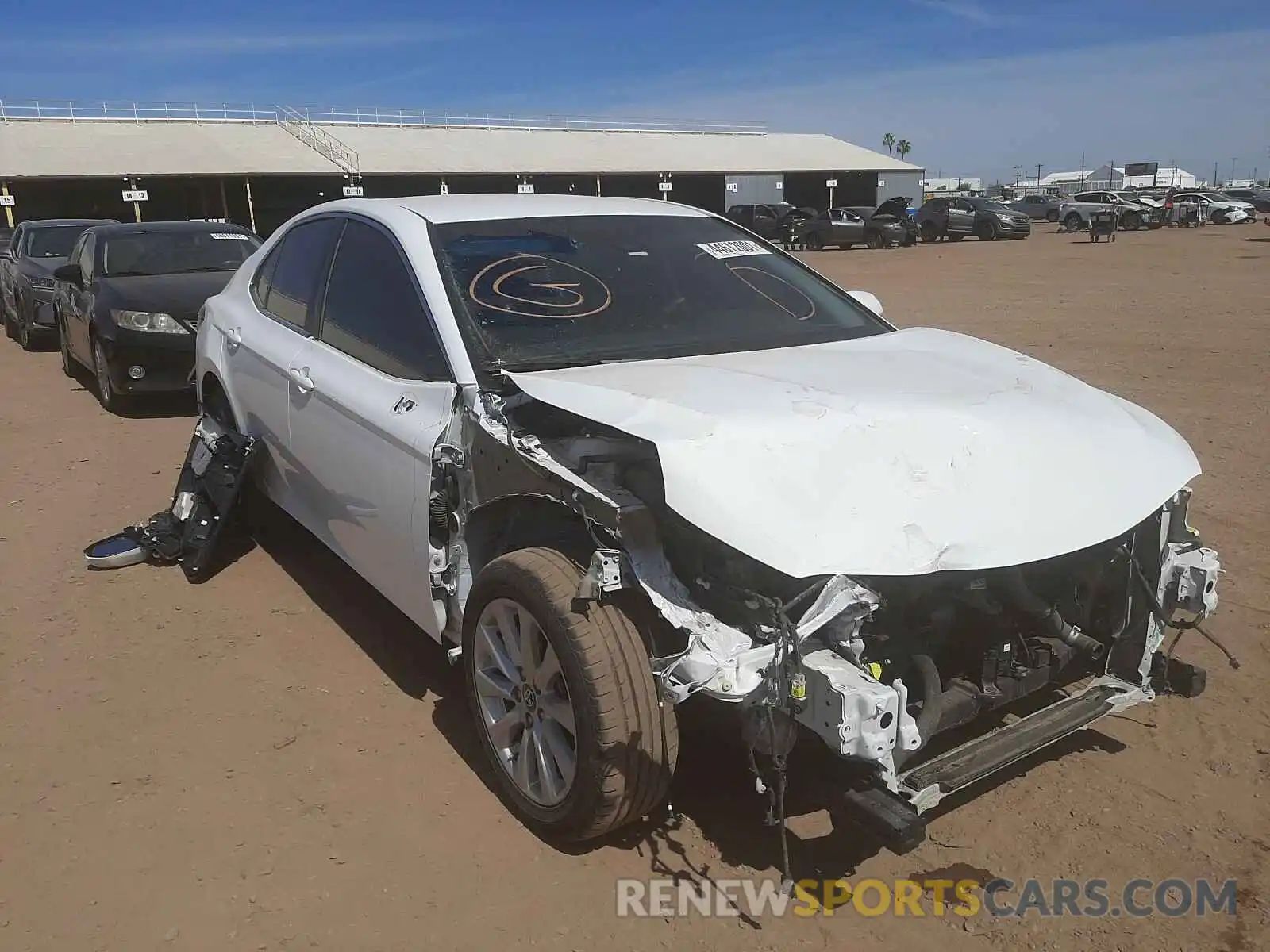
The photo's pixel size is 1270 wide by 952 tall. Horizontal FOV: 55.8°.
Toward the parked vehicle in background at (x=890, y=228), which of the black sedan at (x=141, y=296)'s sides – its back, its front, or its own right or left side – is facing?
left

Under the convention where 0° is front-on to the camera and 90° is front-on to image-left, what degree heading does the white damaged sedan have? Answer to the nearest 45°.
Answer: approximately 315°

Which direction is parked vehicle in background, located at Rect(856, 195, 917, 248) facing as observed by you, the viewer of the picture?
facing the viewer and to the right of the viewer

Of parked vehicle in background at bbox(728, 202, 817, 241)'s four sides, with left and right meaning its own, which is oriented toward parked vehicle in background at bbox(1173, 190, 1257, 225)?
left

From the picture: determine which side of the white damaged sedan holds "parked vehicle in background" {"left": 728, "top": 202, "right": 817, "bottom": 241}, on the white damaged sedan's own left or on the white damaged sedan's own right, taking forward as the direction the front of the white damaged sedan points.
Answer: on the white damaged sedan's own left

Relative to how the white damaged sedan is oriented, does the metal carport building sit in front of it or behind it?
behind

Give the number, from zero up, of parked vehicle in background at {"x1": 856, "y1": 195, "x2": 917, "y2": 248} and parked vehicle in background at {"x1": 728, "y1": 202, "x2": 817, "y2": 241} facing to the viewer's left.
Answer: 0
